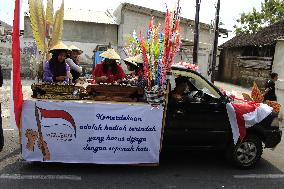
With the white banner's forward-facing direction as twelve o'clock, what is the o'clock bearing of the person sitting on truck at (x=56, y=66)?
The person sitting on truck is roughly at 5 o'clock from the white banner.

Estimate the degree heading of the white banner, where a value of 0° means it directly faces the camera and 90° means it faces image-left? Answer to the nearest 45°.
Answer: approximately 0°

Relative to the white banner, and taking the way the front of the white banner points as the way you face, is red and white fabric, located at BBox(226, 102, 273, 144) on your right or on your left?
on your left

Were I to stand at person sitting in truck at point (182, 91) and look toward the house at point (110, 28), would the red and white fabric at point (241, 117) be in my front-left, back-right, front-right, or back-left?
back-right

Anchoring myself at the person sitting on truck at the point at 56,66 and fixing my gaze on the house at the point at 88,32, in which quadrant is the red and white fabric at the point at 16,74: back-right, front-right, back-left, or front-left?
back-left

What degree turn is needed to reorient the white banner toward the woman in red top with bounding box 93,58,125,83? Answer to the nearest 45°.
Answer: approximately 180°

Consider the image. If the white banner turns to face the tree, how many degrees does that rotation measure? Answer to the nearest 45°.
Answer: approximately 135° to its left

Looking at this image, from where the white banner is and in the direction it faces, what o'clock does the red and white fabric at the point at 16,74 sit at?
The red and white fabric is roughly at 3 o'clock from the white banner.

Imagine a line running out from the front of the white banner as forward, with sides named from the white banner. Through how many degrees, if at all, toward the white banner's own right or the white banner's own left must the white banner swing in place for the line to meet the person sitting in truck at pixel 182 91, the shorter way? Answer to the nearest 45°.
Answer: approximately 90° to the white banner's own left

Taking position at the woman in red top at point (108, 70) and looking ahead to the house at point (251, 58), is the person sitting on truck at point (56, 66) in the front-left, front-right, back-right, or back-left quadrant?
back-left

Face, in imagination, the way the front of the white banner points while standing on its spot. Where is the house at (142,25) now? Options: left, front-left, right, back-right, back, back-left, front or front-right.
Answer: back

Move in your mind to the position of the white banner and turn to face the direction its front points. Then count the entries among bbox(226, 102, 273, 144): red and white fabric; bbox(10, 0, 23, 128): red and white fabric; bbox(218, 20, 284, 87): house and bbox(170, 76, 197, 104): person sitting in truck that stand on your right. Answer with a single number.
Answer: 1

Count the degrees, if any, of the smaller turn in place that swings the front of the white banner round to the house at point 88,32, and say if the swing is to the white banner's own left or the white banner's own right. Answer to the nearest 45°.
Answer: approximately 180°
